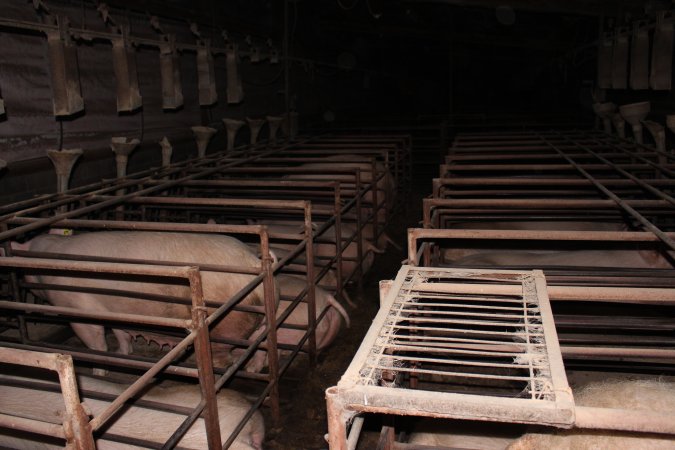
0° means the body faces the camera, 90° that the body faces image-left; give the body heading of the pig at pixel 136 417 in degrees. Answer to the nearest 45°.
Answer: approximately 90°

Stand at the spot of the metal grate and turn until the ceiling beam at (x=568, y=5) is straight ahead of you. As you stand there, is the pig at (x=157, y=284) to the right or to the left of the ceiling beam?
left

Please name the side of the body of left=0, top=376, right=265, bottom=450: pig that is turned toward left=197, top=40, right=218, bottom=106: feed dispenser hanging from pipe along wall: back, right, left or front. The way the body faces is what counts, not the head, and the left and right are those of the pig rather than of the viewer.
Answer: right

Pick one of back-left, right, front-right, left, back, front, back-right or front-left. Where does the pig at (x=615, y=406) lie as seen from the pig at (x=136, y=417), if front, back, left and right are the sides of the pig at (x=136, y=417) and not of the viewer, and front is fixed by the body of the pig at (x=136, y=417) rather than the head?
back-left

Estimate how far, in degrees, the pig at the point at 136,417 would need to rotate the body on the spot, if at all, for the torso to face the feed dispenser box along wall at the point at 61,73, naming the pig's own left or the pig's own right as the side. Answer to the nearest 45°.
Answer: approximately 90° to the pig's own right

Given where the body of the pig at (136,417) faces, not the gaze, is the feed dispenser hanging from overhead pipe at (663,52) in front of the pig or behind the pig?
behind

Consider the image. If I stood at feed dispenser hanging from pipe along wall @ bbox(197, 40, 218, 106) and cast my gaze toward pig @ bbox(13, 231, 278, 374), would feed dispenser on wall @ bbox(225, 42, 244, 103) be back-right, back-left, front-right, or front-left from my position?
back-left

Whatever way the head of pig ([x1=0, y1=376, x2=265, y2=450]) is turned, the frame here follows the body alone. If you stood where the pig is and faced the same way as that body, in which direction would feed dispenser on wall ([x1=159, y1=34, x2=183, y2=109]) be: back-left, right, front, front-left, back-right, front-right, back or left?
right

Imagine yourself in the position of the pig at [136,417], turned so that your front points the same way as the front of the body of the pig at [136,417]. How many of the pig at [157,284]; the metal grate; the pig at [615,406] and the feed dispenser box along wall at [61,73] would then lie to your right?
2

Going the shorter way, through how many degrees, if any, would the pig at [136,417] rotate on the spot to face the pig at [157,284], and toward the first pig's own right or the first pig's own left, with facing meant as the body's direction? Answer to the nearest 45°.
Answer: approximately 90° to the first pig's own right
